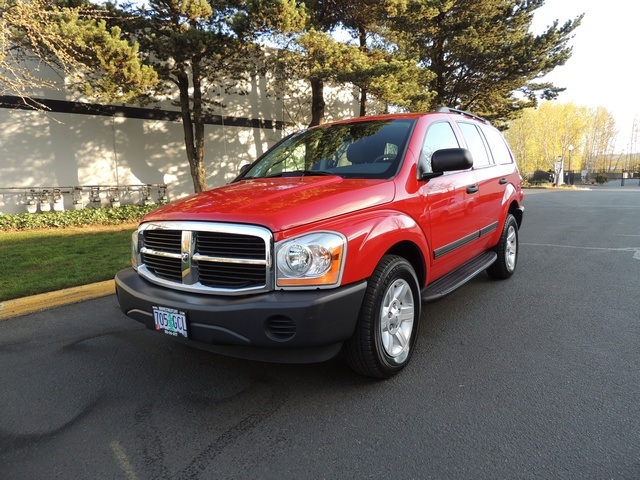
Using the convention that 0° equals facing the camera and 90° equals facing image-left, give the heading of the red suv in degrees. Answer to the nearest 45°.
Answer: approximately 45°

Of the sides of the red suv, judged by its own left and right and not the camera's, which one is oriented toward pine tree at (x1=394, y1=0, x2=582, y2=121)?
back

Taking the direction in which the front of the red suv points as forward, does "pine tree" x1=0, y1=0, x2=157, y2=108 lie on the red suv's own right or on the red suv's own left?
on the red suv's own right

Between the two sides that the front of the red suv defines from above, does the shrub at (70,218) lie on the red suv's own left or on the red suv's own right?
on the red suv's own right
